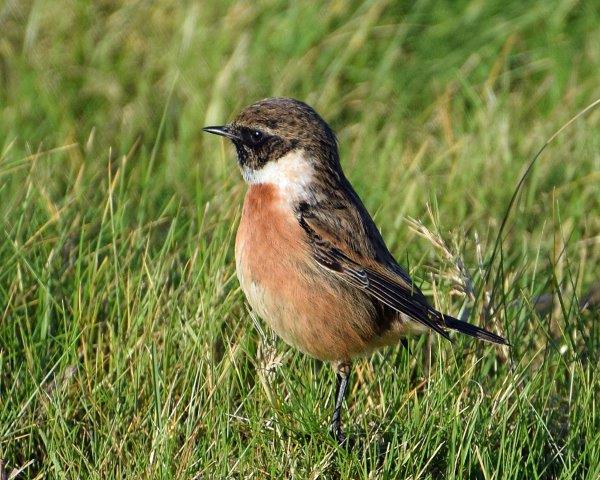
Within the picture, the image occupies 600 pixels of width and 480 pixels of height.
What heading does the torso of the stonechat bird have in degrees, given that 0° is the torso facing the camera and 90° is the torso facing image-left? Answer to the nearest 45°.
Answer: approximately 90°
